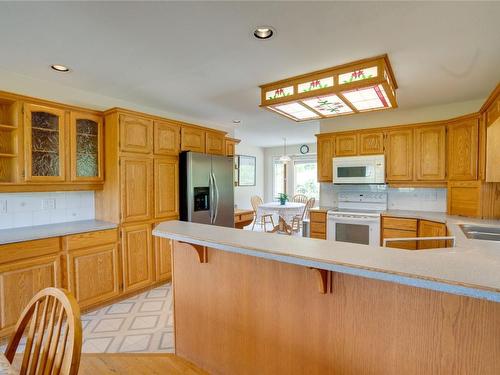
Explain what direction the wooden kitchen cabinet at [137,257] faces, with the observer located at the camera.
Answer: facing the viewer and to the right of the viewer

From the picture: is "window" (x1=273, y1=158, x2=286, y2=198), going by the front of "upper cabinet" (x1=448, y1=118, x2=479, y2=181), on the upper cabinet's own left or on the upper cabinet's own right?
on the upper cabinet's own right

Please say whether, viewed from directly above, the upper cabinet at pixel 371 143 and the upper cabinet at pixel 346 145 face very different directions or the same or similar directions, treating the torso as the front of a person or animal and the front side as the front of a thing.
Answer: same or similar directions

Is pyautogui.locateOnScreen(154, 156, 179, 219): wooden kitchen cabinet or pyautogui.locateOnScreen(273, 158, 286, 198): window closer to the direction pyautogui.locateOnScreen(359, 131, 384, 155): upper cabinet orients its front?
the wooden kitchen cabinet

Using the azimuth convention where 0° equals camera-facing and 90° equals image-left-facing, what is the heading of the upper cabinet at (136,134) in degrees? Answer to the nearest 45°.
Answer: approximately 315°

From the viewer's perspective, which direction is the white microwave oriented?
toward the camera

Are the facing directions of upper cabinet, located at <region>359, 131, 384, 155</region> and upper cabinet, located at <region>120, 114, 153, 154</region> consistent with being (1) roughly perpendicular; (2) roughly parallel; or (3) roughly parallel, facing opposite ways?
roughly perpendicular

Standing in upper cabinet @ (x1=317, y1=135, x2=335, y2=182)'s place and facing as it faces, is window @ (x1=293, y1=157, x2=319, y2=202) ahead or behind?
behind

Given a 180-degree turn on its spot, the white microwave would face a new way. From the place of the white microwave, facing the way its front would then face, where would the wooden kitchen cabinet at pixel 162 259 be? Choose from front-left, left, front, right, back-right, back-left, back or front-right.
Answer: back-left

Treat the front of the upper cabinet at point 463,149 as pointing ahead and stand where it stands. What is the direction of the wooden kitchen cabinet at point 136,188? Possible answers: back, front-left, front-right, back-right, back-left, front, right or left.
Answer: front

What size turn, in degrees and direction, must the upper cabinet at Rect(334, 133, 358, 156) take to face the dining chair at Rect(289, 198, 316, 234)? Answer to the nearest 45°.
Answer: approximately 135° to its right

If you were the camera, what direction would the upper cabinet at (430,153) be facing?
facing the viewer

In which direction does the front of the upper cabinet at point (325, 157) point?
toward the camera

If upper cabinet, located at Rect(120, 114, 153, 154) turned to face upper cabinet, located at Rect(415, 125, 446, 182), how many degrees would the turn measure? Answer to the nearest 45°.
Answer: approximately 45° to its left

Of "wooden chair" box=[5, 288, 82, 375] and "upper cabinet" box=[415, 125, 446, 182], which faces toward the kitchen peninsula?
the upper cabinet

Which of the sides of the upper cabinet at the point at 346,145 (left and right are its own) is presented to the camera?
front

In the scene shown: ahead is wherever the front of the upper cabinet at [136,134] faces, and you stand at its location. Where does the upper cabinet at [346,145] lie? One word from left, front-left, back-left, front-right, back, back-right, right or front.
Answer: front-left
